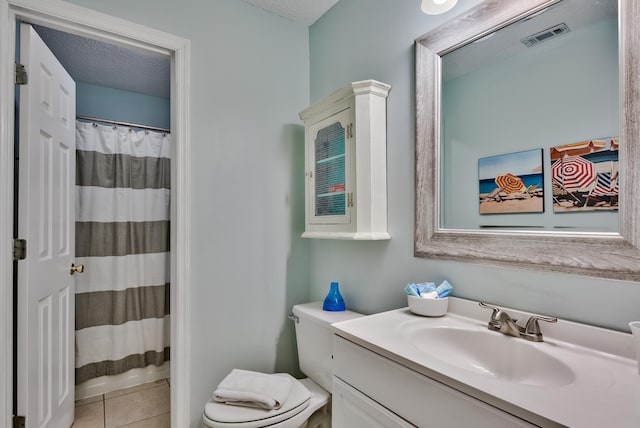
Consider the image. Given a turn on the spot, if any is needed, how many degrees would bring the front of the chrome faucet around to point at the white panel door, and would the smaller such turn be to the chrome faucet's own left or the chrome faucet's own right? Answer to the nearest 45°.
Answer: approximately 45° to the chrome faucet's own right

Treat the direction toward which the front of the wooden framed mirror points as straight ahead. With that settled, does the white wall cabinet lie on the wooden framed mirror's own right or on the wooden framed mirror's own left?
on the wooden framed mirror's own right

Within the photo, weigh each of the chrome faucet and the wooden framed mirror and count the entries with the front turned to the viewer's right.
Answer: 0

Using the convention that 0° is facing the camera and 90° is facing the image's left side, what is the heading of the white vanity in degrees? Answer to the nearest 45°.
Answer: approximately 45°

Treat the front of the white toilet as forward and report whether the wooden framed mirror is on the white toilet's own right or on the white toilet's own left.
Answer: on the white toilet's own left

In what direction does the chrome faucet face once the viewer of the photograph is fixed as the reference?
facing the viewer and to the left of the viewer

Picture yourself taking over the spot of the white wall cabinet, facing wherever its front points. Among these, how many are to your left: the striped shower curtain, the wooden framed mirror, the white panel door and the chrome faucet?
2

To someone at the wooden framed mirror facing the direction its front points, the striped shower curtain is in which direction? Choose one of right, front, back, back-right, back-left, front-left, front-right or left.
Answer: front-right

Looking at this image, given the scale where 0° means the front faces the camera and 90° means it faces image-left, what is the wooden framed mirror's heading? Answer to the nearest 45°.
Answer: approximately 45°

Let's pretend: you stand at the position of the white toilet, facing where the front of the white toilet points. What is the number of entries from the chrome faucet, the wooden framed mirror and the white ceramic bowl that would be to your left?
3
